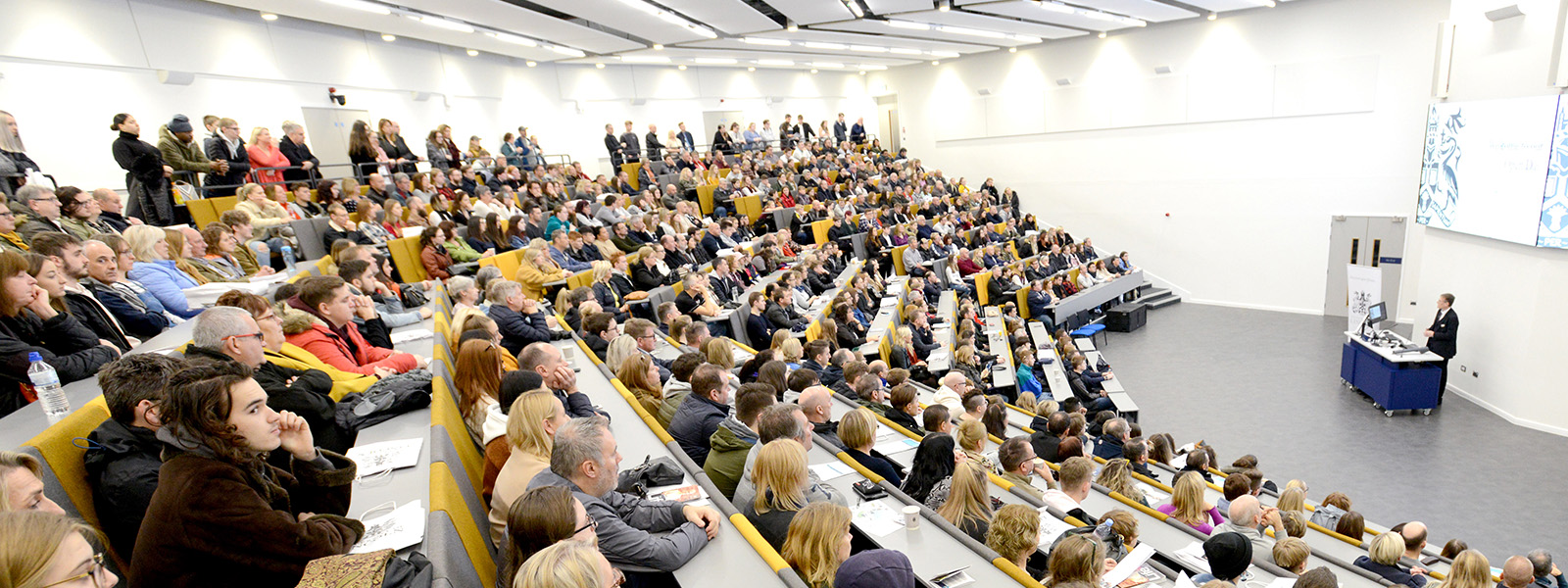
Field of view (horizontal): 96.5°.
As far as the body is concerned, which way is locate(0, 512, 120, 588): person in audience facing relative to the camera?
to the viewer's right

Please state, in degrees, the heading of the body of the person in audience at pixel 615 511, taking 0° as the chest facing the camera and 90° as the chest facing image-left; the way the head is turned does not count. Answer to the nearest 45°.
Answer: approximately 270°

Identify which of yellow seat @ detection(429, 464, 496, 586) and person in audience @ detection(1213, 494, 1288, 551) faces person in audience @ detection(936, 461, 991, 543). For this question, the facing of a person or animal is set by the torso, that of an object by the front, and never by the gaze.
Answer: the yellow seat

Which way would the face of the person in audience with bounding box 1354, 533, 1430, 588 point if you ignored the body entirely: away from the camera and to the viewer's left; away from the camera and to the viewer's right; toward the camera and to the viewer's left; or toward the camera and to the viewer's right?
away from the camera and to the viewer's right

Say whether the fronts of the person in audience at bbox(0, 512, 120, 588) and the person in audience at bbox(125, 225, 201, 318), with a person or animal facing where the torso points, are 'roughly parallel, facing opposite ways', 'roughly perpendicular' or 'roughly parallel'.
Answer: roughly parallel

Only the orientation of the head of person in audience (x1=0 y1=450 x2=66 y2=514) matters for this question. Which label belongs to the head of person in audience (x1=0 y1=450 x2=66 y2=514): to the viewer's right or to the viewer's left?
to the viewer's right

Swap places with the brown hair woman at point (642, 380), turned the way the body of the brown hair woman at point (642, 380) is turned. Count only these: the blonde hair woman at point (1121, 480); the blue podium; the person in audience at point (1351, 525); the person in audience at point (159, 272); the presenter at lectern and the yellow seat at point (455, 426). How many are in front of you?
4

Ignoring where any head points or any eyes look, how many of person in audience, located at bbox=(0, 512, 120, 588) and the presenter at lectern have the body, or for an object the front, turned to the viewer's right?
1

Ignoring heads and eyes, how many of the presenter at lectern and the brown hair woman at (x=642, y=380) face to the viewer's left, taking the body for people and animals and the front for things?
1

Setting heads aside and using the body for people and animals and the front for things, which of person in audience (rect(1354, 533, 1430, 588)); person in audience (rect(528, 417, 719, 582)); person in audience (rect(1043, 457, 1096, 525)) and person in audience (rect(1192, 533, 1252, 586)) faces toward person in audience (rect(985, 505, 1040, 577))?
person in audience (rect(528, 417, 719, 582))

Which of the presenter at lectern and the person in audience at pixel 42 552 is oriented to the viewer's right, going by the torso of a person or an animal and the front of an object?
the person in audience

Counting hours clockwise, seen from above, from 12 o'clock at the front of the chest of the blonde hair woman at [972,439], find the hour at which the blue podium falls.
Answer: The blue podium is roughly at 12 o'clock from the blonde hair woman.

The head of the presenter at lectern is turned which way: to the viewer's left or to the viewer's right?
to the viewer's left

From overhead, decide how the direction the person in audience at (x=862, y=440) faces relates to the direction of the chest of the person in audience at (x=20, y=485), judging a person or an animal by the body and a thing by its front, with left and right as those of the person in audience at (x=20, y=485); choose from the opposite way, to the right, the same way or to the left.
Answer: the same way

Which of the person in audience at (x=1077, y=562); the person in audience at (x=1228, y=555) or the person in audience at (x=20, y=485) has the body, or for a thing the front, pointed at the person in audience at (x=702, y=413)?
the person in audience at (x=20, y=485)

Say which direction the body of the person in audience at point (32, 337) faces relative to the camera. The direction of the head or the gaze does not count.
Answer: to the viewer's right

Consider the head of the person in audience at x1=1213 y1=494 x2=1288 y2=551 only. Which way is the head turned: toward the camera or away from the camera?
away from the camera

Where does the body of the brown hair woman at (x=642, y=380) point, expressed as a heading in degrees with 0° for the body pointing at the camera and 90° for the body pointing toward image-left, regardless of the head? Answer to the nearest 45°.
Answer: approximately 270°

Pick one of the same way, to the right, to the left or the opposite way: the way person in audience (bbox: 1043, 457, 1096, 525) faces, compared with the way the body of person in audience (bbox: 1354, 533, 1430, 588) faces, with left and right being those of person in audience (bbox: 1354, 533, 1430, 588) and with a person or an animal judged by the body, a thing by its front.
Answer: the same way

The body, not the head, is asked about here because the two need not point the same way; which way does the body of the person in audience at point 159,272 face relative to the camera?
to the viewer's right
